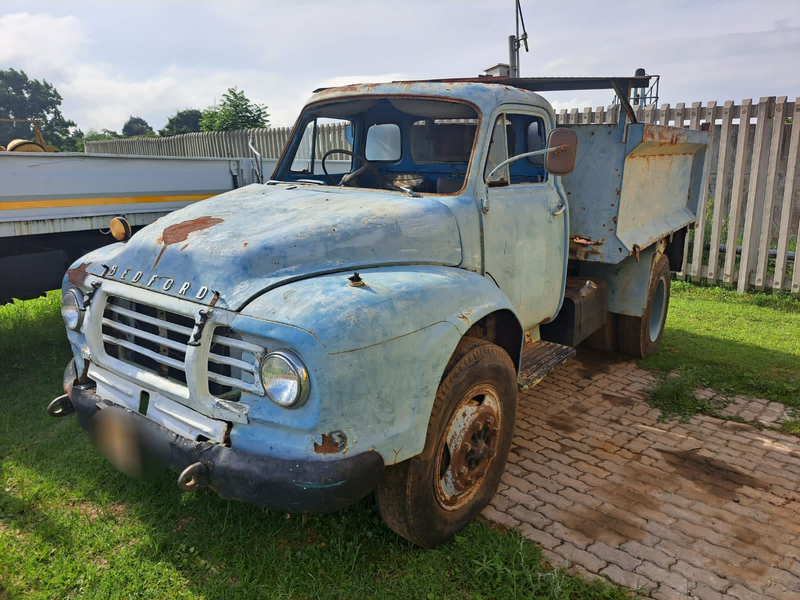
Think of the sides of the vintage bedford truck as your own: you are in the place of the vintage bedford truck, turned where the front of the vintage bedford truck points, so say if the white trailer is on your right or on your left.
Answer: on your right

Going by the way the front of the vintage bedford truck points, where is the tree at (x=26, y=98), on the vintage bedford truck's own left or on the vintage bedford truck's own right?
on the vintage bedford truck's own right

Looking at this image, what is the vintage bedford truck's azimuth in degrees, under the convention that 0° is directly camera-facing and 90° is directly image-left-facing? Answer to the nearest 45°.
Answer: approximately 45°

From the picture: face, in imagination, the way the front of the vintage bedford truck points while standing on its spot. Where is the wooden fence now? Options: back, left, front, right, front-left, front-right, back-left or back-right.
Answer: back

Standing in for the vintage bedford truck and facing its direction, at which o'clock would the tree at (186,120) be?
The tree is roughly at 4 o'clock from the vintage bedford truck.

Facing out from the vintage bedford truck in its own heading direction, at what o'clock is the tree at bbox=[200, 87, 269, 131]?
The tree is roughly at 4 o'clock from the vintage bedford truck.

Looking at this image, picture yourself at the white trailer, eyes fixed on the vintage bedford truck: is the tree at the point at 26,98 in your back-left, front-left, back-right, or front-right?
back-left
